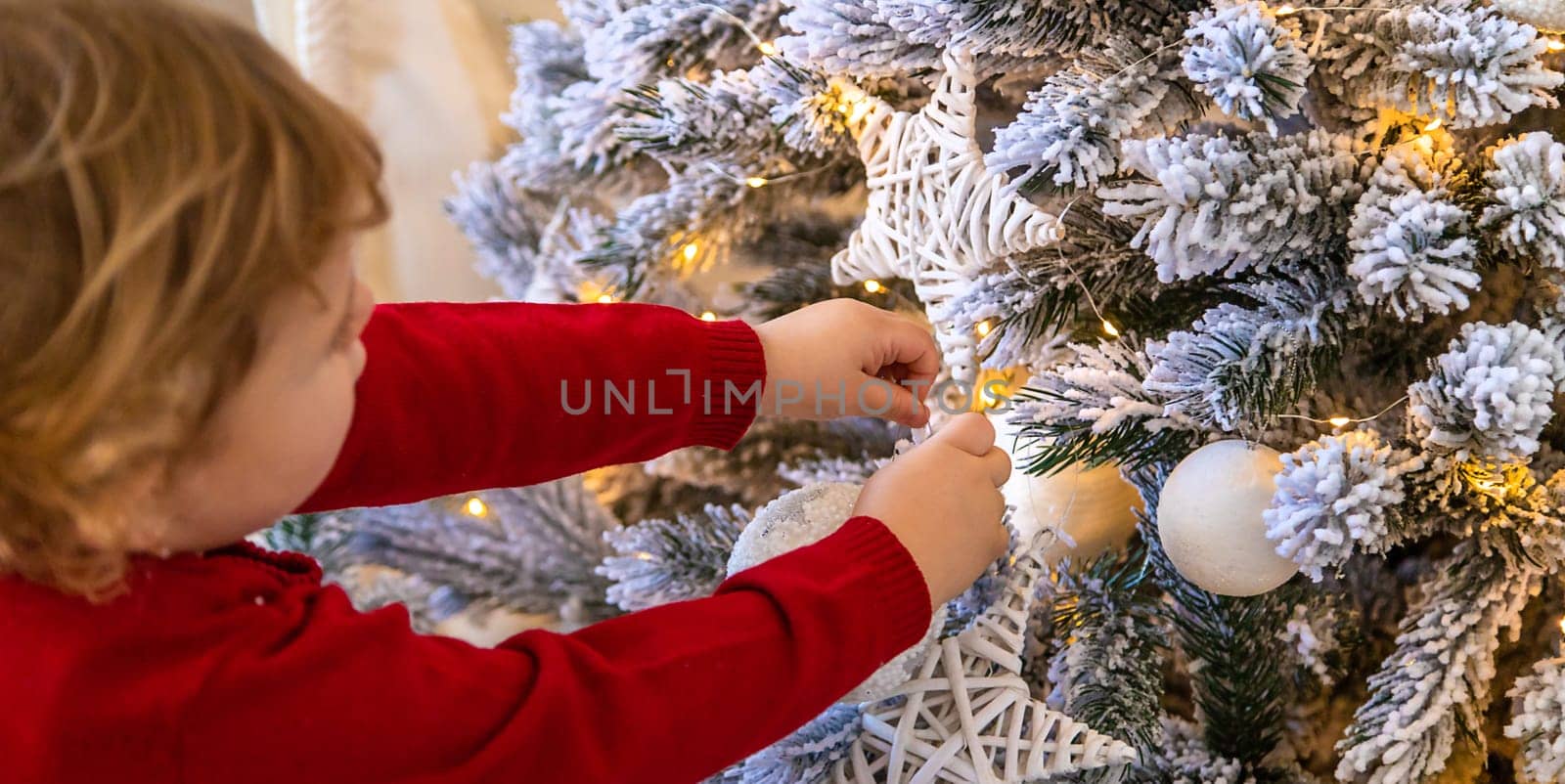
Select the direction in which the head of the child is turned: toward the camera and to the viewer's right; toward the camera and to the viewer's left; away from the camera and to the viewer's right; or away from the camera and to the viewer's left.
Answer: away from the camera and to the viewer's right

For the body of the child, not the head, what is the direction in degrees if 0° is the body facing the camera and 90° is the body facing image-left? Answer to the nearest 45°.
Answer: approximately 270°
